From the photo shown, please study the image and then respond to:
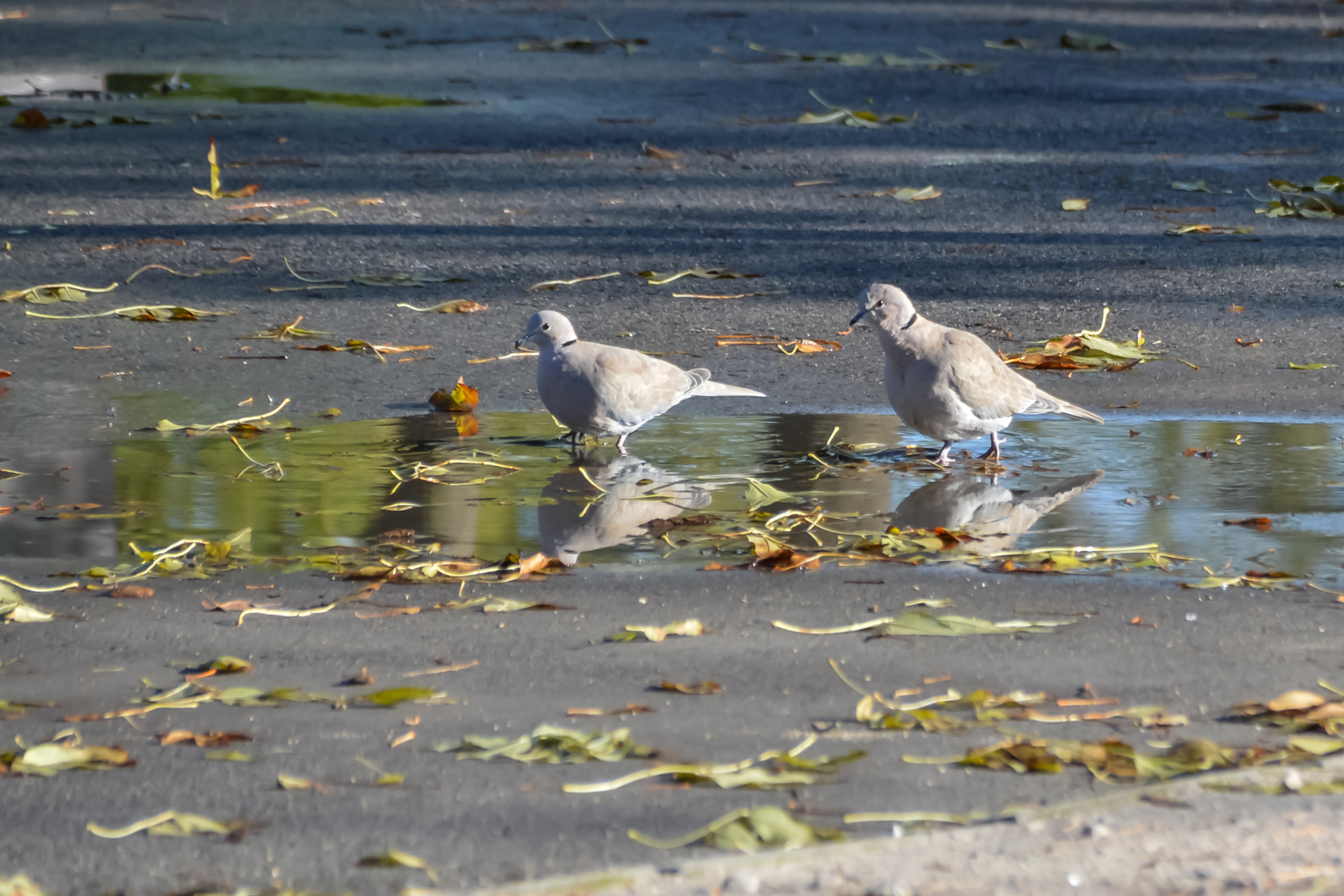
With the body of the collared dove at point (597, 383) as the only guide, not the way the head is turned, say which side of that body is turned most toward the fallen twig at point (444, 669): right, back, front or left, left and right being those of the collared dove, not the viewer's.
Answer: left

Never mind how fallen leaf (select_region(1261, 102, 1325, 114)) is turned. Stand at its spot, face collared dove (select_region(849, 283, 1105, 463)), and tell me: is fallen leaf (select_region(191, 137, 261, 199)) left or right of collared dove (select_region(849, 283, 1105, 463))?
right

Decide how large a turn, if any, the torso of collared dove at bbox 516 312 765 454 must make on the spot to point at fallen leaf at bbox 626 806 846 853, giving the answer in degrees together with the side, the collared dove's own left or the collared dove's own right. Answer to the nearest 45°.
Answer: approximately 90° to the collared dove's own left

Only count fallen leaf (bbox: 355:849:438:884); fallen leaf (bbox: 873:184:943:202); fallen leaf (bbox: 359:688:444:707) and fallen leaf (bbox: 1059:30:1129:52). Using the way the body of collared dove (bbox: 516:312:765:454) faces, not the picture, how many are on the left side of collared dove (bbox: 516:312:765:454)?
2

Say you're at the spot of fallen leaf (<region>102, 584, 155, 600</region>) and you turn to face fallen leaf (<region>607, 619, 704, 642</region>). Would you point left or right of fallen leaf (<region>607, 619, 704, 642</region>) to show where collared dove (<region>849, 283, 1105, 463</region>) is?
left

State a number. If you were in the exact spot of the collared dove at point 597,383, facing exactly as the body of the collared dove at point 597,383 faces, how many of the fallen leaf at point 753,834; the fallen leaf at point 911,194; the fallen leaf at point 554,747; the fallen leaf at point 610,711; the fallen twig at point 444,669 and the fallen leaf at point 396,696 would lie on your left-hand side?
5

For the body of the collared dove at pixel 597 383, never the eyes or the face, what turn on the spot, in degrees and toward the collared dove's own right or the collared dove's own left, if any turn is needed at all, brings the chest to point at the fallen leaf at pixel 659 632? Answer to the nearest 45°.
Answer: approximately 90° to the collared dove's own left

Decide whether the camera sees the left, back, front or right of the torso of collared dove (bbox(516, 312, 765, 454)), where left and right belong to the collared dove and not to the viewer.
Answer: left

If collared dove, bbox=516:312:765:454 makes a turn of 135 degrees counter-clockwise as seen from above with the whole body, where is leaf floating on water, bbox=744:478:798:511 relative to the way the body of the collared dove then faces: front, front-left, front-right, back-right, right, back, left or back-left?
front

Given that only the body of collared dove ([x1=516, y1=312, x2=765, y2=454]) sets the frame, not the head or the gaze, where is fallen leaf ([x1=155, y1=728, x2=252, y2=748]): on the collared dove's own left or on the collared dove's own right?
on the collared dove's own left

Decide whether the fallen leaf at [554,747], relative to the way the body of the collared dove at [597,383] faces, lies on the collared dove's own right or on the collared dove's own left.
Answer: on the collared dove's own left

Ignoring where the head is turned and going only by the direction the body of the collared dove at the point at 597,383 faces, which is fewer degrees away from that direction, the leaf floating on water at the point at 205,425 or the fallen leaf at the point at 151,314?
the leaf floating on water
